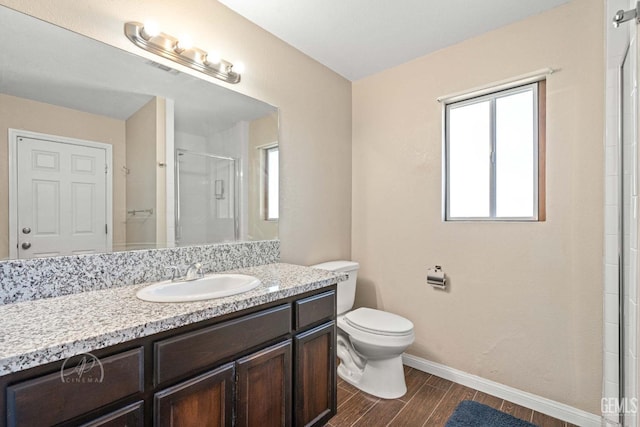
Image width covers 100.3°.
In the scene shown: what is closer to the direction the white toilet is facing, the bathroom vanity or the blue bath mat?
the blue bath mat

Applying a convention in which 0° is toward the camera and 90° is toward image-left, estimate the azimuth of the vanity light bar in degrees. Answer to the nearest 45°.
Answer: approximately 315°

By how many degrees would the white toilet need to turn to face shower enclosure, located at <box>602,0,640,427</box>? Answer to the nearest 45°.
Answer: approximately 45° to its left

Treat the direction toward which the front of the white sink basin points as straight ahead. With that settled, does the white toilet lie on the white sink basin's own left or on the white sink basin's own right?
on the white sink basin's own left

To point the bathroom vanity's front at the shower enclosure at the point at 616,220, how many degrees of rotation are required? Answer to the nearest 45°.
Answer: approximately 45° to its left

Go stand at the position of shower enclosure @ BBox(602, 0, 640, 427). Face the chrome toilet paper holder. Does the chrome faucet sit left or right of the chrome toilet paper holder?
left

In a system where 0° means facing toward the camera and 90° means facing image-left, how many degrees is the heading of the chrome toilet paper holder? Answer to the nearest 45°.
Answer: approximately 45°
